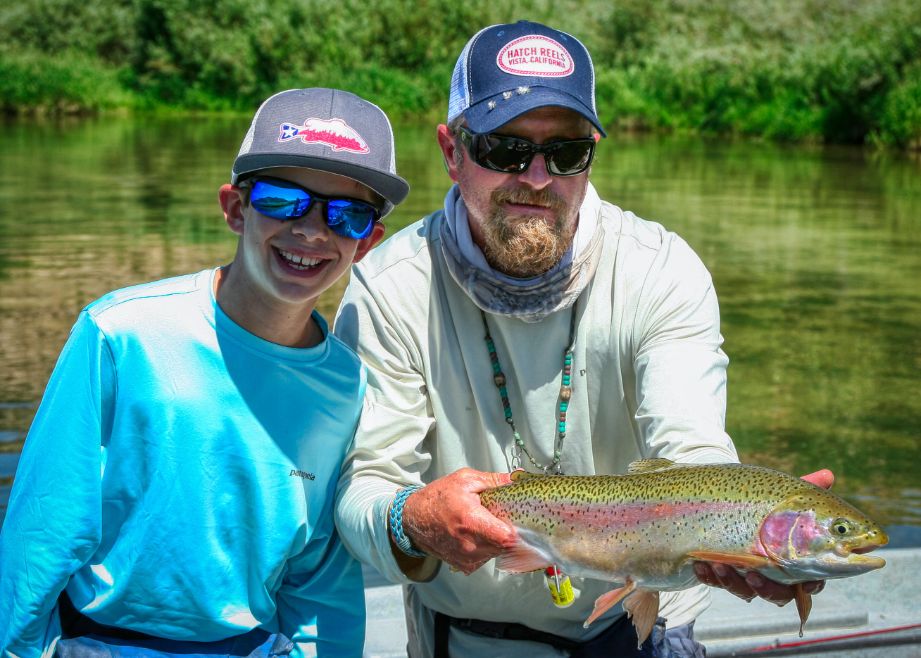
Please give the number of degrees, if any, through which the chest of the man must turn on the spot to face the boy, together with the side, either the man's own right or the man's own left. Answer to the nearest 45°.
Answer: approximately 45° to the man's own right

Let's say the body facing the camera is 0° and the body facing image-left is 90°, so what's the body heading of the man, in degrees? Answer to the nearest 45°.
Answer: approximately 0°
